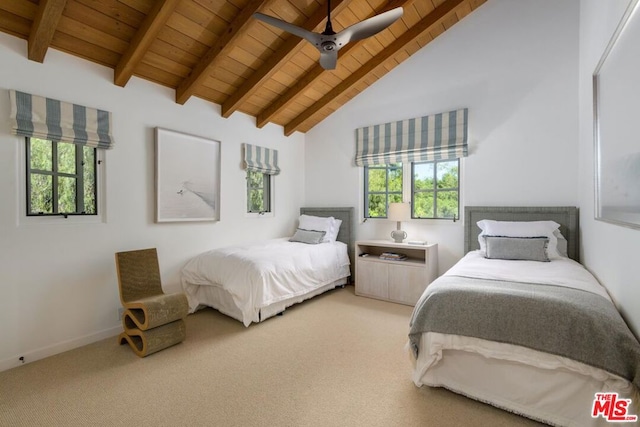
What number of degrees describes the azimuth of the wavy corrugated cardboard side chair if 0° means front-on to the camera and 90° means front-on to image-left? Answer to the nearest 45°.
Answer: approximately 315°

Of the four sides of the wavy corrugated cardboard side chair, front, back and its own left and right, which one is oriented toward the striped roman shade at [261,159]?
left

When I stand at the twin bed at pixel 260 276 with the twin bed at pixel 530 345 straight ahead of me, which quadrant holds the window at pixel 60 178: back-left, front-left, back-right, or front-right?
back-right

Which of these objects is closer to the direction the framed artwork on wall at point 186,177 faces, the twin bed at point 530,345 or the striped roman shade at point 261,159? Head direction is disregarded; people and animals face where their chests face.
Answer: the twin bed

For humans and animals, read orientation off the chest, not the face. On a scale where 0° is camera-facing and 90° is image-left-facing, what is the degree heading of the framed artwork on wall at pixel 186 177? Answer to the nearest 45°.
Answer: approximately 315°

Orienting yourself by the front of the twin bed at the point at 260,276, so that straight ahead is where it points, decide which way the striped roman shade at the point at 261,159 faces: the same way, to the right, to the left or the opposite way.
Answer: to the left

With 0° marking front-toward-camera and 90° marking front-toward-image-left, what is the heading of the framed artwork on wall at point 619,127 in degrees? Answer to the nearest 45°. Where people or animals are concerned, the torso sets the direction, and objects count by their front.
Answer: approximately 90°

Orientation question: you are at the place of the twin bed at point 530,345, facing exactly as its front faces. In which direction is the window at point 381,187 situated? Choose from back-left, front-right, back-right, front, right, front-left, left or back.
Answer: back-right

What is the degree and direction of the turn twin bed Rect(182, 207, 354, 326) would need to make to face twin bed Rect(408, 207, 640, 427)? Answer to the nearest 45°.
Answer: approximately 90° to its left
